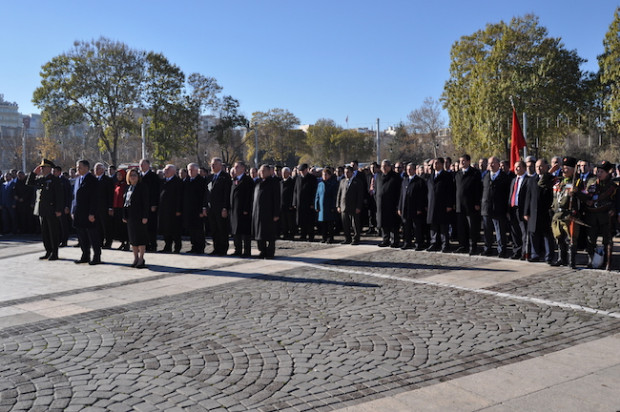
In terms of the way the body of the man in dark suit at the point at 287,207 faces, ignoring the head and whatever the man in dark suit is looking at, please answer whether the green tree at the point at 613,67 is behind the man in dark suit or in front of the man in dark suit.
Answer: behind

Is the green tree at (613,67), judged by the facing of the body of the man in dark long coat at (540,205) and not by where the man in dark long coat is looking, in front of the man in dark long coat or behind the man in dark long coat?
behind

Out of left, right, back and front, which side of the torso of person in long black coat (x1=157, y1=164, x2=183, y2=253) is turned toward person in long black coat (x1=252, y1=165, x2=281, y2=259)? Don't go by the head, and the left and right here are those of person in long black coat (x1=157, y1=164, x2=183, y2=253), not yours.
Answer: left

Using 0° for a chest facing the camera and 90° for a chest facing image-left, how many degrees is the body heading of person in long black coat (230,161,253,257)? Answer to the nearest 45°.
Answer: approximately 45°

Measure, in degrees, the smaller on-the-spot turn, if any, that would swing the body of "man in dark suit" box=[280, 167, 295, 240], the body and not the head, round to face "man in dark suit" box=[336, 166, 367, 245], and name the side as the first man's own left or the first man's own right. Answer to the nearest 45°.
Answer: approximately 90° to the first man's own left

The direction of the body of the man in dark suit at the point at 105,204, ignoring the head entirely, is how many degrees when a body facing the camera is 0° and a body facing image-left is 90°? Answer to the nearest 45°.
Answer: approximately 45°

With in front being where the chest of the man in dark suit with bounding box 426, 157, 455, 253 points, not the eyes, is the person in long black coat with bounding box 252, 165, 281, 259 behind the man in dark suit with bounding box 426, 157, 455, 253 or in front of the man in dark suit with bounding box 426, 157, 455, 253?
in front

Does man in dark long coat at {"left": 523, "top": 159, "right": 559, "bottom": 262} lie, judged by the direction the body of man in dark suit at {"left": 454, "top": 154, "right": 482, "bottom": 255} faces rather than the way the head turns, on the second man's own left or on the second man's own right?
on the second man's own left

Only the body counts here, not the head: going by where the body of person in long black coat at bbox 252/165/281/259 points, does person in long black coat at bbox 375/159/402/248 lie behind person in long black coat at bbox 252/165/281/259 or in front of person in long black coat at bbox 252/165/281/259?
behind

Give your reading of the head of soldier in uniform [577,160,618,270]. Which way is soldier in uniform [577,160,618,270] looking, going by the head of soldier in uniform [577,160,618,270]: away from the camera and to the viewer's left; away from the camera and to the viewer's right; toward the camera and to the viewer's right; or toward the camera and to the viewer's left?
toward the camera and to the viewer's left

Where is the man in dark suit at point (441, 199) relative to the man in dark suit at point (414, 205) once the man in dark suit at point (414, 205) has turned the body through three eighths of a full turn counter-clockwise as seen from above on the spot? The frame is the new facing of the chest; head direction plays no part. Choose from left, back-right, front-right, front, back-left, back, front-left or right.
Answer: front-right

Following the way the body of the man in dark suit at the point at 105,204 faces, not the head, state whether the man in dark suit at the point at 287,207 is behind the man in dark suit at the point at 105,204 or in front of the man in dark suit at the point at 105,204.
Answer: behind
